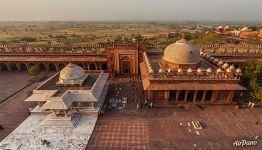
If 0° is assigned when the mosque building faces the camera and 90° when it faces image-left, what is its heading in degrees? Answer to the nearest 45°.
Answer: approximately 0°

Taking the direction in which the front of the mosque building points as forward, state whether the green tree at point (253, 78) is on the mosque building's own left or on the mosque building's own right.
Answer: on the mosque building's own left
